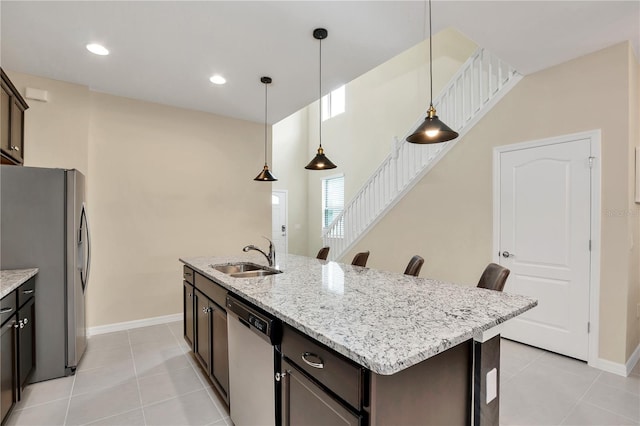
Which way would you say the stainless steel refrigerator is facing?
to the viewer's right

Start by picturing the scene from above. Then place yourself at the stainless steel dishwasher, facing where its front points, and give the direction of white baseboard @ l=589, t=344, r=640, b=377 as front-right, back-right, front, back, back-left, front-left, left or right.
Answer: back-left

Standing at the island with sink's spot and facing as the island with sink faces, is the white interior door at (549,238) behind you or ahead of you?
behind

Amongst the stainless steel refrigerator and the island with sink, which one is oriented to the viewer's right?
the stainless steel refrigerator

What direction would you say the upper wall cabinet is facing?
to the viewer's right

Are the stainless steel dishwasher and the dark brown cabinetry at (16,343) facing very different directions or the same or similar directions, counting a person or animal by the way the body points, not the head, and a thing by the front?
very different directions

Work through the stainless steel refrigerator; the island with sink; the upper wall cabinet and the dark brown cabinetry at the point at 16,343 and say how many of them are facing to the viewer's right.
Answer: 3
